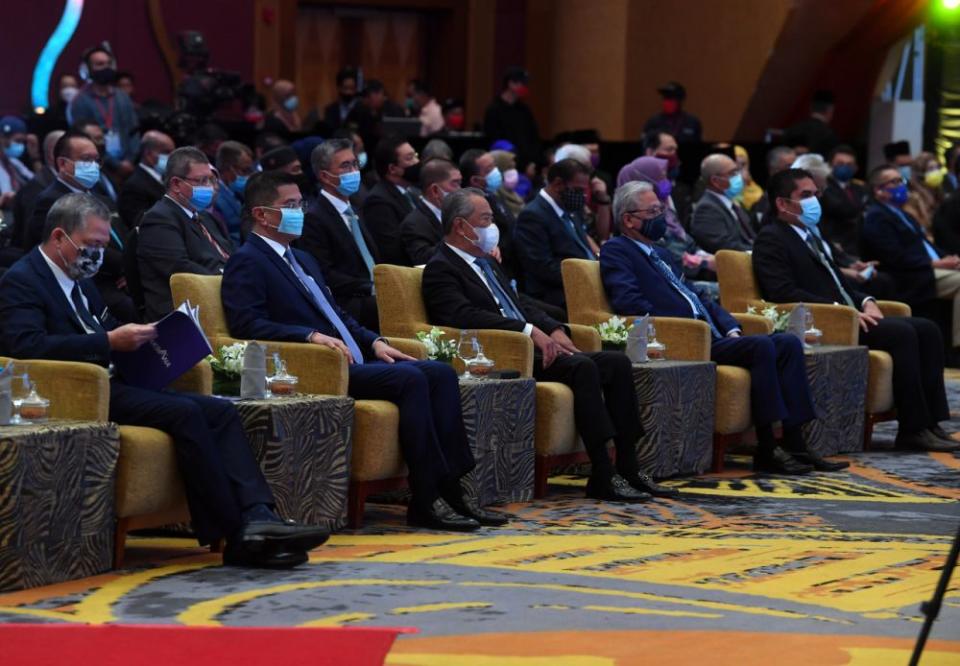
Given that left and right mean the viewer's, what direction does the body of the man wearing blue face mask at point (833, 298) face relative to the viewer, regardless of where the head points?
facing the viewer and to the right of the viewer

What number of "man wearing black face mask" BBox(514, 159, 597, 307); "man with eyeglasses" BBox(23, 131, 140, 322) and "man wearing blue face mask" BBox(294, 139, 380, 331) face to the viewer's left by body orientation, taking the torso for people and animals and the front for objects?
0

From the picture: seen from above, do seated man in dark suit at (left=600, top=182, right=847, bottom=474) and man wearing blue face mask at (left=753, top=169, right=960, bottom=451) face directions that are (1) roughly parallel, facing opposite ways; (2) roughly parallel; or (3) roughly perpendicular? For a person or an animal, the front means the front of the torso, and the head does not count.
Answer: roughly parallel

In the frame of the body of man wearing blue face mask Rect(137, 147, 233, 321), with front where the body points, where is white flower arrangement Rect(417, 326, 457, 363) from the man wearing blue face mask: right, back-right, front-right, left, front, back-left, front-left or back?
front

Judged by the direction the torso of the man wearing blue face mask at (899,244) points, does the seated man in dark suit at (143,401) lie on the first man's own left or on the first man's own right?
on the first man's own right

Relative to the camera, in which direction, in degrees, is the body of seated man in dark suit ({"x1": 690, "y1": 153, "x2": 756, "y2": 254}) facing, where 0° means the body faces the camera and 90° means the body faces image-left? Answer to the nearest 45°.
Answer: approximately 315°

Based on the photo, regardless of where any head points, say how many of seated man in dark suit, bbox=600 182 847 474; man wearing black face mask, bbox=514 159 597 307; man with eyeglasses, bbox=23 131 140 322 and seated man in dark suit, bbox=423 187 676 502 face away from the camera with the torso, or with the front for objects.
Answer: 0

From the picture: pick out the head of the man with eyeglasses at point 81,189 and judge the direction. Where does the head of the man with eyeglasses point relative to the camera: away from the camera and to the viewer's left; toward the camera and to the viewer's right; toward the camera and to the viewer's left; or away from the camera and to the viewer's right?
toward the camera and to the viewer's right

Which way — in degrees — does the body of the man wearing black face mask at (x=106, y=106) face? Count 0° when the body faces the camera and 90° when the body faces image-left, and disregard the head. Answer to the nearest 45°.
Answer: approximately 315°

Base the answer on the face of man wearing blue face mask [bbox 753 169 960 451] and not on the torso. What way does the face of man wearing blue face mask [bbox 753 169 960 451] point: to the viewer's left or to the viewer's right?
to the viewer's right

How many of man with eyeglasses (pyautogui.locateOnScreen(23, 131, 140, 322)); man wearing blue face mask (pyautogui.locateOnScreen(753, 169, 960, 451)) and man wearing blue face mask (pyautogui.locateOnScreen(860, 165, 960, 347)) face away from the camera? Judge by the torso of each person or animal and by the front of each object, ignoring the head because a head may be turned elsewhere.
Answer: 0

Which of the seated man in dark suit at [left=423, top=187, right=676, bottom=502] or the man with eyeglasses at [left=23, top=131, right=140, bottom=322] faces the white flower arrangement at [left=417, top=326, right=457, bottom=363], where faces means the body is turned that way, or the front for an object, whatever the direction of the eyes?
the man with eyeglasses

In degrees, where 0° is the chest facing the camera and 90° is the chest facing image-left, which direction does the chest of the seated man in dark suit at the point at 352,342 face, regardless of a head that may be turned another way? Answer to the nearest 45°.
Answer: approximately 315°

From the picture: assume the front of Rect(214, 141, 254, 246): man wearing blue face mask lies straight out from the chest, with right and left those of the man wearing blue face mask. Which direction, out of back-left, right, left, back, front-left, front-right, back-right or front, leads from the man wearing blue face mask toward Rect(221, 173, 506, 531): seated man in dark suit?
front-right
